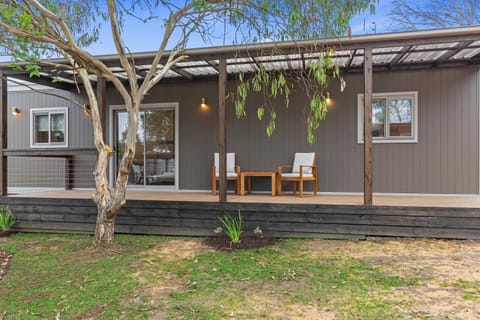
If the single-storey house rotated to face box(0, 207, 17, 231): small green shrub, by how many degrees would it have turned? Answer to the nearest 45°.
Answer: approximately 90° to its right

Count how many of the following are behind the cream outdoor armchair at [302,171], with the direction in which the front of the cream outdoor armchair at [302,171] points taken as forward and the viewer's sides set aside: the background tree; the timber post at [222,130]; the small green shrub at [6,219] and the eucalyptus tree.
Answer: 1

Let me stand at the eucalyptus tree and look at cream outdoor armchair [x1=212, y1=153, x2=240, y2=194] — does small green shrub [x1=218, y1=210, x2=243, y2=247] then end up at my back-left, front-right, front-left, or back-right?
front-right

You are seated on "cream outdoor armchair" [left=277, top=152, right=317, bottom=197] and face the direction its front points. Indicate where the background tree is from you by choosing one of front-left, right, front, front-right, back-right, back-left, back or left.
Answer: back

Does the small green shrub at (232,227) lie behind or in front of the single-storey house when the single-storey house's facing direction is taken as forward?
in front

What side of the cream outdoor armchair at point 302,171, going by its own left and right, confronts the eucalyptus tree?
front

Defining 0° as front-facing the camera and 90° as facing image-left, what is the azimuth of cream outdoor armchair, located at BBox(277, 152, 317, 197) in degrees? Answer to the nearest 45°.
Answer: approximately 45°

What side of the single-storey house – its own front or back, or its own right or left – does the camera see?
front

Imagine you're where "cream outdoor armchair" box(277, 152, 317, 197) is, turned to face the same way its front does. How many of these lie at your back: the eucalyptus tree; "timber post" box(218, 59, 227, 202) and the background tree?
1

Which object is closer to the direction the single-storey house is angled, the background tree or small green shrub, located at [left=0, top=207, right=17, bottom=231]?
the small green shrub
